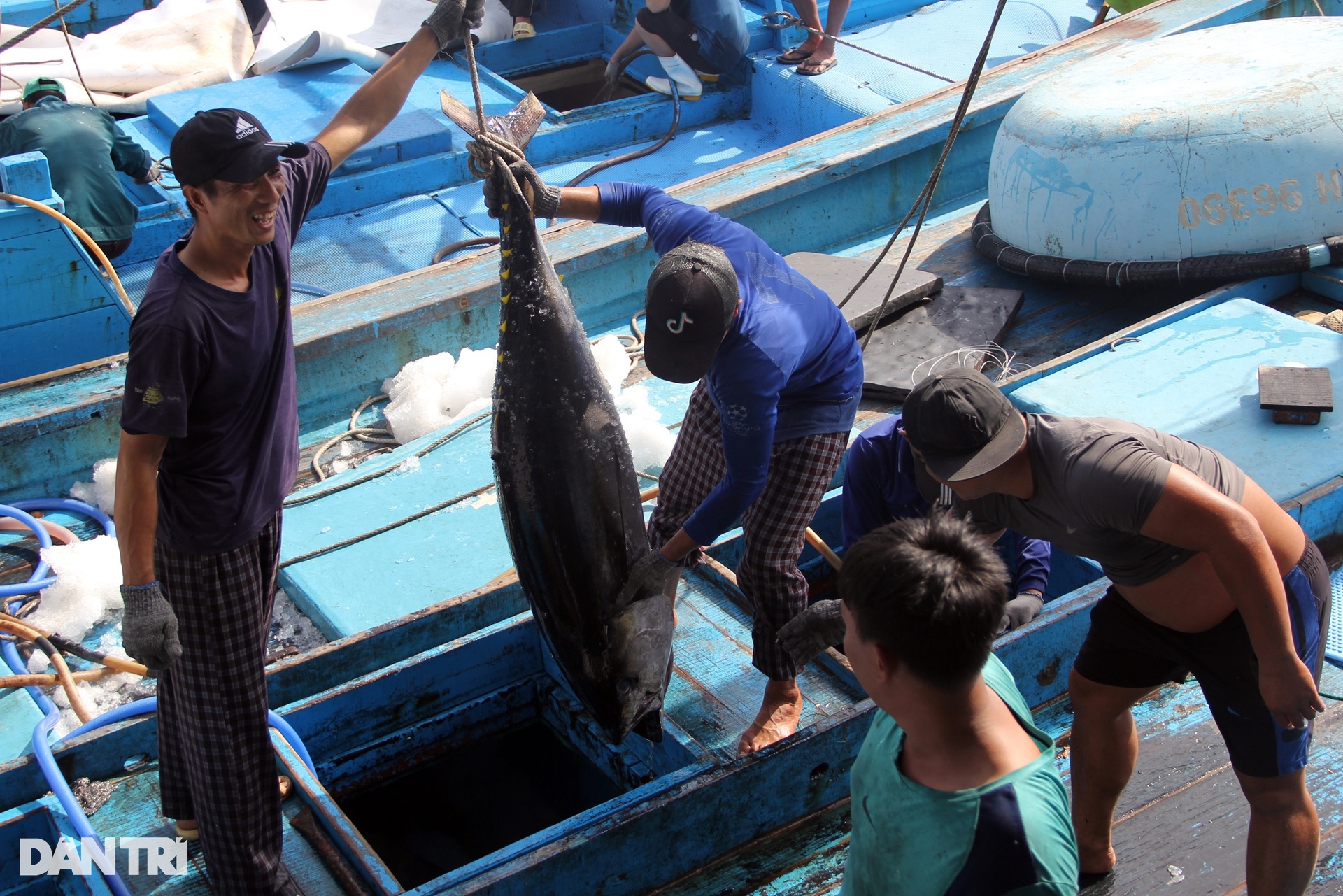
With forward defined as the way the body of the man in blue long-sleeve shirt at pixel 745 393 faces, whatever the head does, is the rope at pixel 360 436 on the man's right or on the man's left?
on the man's right

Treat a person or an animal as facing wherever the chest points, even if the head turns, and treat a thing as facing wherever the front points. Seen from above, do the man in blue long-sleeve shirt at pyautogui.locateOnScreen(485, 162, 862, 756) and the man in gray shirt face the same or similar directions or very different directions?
same or similar directions

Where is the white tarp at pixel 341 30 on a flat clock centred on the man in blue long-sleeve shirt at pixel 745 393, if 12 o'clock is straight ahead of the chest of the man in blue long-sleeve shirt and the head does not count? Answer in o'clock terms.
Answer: The white tarp is roughly at 4 o'clock from the man in blue long-sleeve shirt.

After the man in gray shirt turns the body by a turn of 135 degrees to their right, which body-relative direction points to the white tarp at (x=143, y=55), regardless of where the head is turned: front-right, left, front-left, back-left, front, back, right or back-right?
front-left

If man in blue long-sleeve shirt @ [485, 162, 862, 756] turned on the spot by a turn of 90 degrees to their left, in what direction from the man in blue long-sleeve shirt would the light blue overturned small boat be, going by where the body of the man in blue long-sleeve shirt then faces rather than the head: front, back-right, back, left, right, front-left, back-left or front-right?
left

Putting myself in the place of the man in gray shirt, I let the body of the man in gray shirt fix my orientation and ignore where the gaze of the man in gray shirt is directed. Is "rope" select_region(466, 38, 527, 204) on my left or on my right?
on my right

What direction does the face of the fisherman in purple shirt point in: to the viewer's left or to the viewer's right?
to the viewer's right

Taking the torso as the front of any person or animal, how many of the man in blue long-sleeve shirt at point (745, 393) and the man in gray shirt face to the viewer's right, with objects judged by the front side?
0

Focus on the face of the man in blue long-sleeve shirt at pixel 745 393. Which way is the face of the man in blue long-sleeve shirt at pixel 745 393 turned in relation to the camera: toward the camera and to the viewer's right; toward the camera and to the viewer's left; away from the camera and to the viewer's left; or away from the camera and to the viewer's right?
toward the camera and to the viewer's left

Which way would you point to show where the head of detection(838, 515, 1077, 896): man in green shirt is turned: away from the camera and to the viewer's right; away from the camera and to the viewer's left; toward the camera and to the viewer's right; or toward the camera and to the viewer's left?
away from the camera and to the viewer's left

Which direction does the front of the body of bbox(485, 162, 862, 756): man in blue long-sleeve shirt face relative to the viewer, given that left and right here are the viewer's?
facing the viewer and to the left of the viewer
